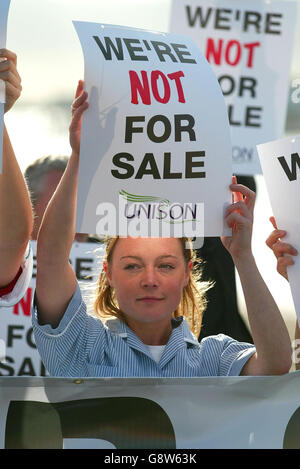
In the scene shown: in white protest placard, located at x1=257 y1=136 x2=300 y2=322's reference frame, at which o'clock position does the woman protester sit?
The woman protester is roughly at 3 o'clock from the white protest placard.

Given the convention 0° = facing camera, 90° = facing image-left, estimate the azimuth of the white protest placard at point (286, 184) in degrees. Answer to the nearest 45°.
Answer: approximately 0°

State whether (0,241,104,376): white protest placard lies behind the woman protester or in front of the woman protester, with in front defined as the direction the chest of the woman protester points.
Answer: behind

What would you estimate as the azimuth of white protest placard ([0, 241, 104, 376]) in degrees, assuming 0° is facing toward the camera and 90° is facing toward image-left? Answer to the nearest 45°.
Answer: approximately 0°

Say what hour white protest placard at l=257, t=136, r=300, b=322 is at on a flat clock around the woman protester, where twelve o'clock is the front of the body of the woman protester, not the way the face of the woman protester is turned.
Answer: The white protest placard is roughly at 9 o'clock from the woman protester.
